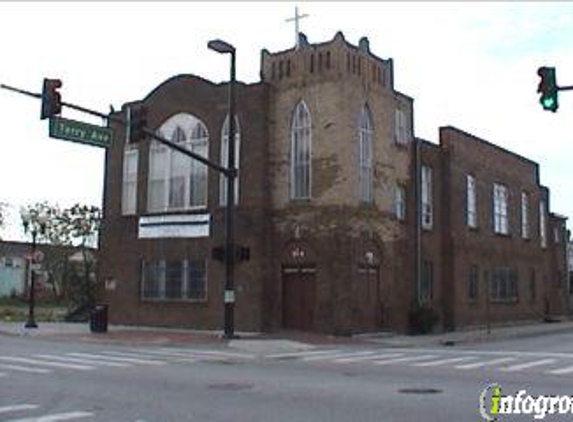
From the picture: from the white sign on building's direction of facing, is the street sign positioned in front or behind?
in front

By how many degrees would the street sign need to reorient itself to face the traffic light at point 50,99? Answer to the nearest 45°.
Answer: approximately 45° to its right

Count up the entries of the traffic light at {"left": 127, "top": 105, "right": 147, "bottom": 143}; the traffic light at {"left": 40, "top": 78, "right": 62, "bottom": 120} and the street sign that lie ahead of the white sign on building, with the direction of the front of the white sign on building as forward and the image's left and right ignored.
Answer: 3

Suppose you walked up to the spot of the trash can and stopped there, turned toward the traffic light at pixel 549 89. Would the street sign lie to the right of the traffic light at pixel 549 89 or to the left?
right

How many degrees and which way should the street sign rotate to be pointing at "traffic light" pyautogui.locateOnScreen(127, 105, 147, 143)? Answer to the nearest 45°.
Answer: approximately 45° to its left

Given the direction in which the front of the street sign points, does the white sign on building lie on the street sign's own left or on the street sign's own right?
on the street sign's own left

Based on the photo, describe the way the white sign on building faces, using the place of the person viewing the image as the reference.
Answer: facing the viewer

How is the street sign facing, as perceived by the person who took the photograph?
facing the viewer and to the right of the viewer

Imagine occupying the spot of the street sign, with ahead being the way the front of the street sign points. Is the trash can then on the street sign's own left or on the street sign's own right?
on the street sign's own left

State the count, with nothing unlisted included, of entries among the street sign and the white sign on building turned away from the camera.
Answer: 0

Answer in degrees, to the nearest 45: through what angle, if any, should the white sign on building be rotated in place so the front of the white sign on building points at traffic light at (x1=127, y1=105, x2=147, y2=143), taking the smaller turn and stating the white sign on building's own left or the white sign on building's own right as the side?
0° — it already faces it
